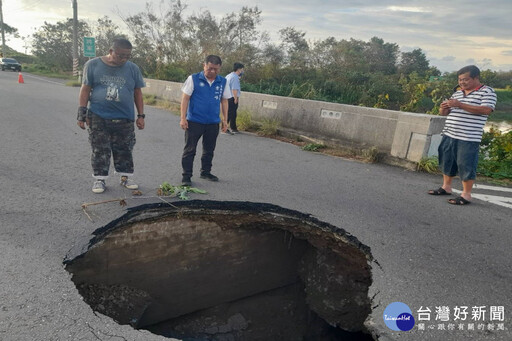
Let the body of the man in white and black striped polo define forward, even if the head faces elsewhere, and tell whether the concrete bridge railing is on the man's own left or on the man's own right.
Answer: on the man's own right

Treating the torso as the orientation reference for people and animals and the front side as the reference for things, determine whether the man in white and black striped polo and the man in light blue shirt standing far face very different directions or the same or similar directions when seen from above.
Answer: very different directions

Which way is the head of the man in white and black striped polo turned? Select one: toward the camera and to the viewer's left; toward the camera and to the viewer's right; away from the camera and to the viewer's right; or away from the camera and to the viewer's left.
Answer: toward the camera and to the viewer's left

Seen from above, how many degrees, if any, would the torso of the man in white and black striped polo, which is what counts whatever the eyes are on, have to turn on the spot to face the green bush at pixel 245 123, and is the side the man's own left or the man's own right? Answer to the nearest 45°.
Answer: approximately 90° to the man's own right

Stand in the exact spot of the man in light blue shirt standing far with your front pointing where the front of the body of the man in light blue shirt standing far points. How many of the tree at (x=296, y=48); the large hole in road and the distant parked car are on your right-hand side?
1

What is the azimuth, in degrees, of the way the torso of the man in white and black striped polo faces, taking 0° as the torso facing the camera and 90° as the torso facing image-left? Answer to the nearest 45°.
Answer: approximately 45°

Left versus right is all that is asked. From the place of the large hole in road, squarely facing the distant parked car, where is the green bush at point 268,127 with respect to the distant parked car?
right

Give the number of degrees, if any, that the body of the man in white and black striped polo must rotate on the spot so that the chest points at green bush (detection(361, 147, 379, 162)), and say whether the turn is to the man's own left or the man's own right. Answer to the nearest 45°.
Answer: approximately 90° to the man's own right
